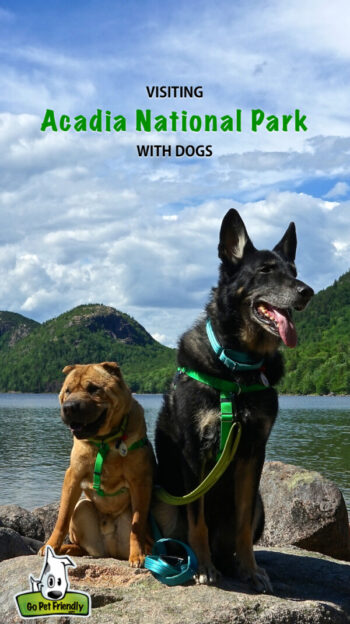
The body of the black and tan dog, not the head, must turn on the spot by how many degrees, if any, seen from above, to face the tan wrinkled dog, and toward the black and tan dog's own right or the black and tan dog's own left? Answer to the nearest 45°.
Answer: approximately 135° to the black and tan dog's own right

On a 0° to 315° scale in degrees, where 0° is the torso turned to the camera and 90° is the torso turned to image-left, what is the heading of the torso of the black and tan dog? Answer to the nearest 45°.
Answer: approximately 315°
